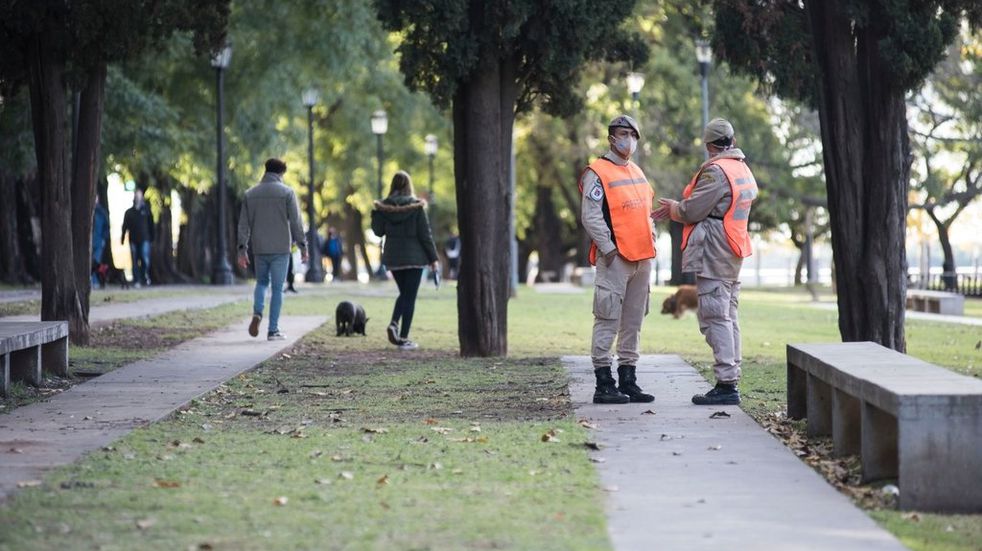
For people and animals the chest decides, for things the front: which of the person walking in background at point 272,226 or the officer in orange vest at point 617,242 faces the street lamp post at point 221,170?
the person walking in background

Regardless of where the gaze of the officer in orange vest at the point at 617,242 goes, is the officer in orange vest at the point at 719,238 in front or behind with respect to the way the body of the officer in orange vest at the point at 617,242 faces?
in front

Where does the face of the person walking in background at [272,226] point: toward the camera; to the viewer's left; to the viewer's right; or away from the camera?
away from the camera

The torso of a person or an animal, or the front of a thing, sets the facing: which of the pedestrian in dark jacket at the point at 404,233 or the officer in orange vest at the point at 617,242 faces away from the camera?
the pedestrian in dark jacket

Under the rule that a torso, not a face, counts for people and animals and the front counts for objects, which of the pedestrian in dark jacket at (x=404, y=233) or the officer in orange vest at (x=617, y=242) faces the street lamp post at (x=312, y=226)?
the pedestrian in dark jacket

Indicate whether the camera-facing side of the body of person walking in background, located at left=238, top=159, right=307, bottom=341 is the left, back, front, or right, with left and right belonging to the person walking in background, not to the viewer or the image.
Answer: back

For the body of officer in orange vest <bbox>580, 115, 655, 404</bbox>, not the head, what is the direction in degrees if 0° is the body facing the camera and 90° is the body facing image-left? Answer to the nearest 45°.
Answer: approximately 315°

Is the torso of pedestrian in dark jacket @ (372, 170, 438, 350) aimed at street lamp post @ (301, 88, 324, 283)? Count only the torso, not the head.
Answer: yes

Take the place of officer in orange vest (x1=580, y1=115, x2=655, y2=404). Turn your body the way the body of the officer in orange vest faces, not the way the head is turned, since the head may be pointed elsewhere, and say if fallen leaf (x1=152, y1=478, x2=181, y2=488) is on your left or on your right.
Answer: on your right

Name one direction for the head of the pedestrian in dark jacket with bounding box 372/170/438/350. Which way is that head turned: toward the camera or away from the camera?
away from the camera

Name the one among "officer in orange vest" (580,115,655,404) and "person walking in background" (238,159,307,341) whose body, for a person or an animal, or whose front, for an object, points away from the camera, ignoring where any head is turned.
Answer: the person walking in background

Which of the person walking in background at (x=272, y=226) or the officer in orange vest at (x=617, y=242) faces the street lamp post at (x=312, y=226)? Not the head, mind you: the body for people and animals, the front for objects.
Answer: the person walking in background

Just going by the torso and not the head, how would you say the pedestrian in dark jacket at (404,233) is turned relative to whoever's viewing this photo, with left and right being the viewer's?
facing away from the viewer

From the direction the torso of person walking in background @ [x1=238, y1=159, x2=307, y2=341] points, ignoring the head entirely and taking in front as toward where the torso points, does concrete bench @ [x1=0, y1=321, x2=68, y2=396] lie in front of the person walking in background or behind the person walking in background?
behind

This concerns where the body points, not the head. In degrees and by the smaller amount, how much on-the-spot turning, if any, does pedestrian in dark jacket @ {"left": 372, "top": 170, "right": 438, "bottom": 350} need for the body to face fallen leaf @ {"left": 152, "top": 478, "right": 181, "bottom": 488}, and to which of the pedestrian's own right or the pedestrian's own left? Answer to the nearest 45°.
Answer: approximately 180°
